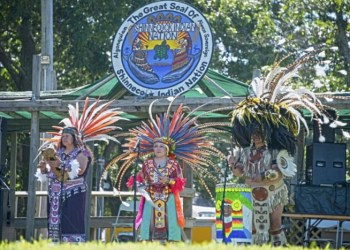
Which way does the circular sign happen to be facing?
toward the camera

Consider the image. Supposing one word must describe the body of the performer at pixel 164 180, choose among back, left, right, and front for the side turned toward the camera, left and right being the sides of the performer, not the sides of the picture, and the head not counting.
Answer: front

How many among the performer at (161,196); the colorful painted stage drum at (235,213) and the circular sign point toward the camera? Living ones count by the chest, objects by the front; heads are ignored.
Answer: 3

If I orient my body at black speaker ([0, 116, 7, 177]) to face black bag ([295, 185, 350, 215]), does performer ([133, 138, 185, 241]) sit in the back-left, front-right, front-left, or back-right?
front-right

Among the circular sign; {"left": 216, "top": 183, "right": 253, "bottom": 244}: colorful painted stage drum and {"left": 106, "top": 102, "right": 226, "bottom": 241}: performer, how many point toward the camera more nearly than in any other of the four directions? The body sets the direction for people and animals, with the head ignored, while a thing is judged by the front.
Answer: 3

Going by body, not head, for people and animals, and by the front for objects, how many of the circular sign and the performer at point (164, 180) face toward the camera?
2
